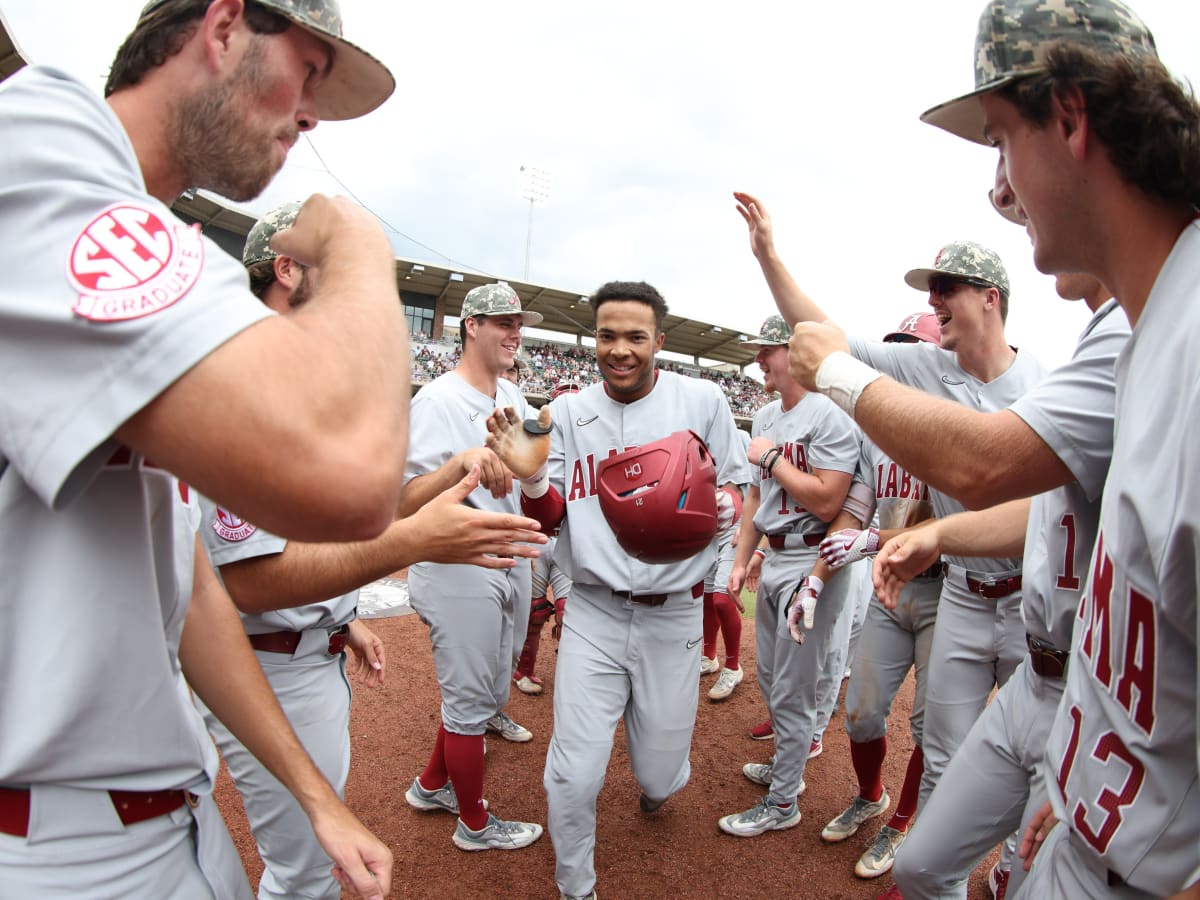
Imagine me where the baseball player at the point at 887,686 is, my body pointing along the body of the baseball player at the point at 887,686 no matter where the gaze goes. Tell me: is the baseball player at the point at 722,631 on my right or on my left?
on my right

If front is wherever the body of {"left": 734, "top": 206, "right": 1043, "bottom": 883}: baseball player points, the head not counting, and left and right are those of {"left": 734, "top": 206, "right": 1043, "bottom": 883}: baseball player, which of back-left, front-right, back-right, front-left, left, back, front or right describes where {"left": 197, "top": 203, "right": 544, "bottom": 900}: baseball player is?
front

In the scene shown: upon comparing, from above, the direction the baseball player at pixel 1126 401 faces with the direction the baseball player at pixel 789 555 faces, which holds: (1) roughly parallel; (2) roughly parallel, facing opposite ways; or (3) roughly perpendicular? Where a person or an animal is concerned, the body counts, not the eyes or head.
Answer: roughly parallel

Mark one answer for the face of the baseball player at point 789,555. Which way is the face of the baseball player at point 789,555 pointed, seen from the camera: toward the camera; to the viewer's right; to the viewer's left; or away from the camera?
to the viewer's left

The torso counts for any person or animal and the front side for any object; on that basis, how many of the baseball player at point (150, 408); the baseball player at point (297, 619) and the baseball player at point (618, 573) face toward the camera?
1

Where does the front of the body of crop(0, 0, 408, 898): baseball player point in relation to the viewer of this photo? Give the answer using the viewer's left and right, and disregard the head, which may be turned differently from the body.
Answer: facing to the right of the viewer

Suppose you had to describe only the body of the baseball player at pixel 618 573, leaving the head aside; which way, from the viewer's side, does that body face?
toward the camera

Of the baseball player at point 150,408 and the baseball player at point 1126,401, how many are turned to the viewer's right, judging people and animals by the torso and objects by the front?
1

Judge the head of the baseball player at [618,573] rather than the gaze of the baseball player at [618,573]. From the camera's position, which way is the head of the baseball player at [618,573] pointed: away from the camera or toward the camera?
toward the camera

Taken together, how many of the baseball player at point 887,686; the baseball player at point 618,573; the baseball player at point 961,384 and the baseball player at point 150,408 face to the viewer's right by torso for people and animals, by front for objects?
1

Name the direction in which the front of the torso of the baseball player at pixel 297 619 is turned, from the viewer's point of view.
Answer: to the viewer's right
